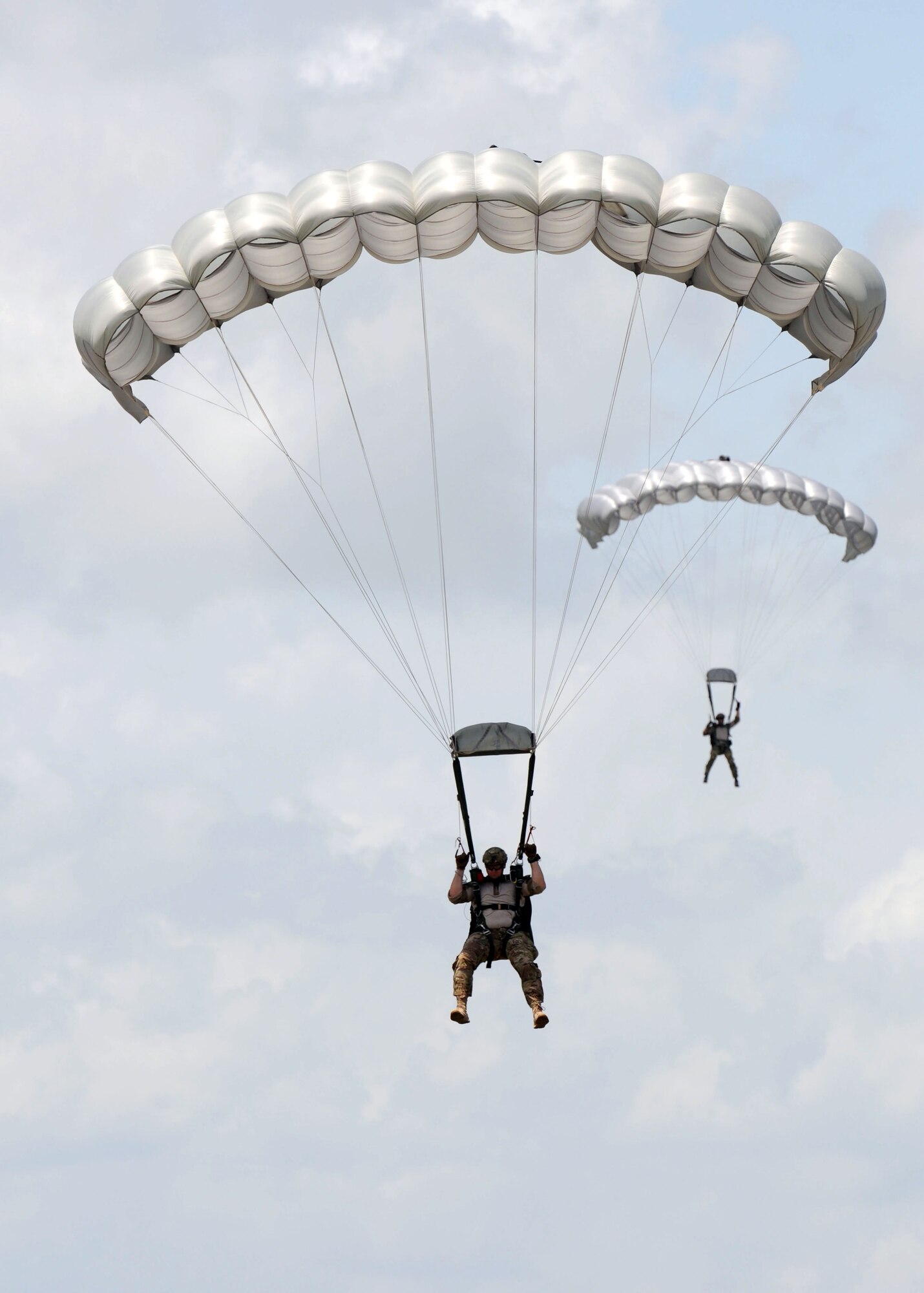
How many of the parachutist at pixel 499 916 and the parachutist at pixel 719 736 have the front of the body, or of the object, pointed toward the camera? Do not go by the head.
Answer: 2

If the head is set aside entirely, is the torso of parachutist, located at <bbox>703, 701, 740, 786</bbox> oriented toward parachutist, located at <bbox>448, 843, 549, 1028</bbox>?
yes

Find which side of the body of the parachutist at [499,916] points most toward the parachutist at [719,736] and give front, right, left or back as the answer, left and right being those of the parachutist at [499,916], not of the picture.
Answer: back

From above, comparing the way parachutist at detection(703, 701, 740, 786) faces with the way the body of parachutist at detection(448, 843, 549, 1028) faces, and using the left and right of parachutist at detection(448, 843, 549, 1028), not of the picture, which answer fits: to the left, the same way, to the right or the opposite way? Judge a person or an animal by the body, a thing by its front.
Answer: the same way

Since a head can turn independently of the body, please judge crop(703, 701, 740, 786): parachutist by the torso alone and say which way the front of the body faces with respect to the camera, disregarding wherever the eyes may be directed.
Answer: toward the camera
